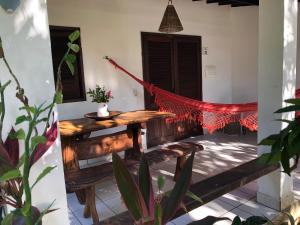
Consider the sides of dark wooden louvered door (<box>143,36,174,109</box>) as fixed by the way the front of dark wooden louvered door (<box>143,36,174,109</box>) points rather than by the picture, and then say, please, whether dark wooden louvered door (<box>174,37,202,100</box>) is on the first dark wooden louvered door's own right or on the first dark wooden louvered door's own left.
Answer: on the first dark wooden louvered door's own left

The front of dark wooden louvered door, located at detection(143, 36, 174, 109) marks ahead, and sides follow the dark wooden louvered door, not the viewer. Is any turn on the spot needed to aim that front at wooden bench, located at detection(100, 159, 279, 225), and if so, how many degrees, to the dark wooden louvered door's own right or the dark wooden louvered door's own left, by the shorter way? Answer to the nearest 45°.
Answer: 0° — it already faces it

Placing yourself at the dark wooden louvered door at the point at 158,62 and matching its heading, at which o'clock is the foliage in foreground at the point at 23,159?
The foliage in foreground is roughly at 12 o'clock from the dark wooden louvered door.

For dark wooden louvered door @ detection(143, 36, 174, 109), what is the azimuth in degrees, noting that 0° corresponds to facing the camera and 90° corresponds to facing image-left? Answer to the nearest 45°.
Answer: approximately 0°

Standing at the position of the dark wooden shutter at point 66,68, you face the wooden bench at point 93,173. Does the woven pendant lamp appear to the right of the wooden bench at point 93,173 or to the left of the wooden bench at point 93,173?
left

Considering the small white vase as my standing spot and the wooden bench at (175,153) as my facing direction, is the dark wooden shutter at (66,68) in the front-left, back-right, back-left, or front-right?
back-left

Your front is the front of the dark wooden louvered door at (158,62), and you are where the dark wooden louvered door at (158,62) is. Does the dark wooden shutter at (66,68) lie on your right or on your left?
on your right

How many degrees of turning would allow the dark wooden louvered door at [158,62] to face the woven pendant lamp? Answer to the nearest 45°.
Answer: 0° — it already faces it

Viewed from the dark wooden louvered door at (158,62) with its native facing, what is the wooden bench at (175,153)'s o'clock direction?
The wooden bench is roughly at 12 o'clock from the dark wooden louvered door.
